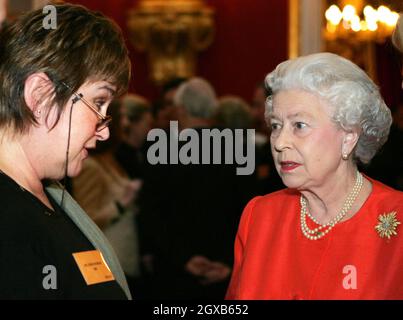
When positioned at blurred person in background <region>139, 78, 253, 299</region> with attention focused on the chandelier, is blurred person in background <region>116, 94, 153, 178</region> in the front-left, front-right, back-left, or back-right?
front-left

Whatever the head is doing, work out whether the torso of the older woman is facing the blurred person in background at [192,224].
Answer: no

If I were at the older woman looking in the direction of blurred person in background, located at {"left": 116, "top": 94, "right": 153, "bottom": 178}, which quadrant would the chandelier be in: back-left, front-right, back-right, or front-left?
front-right

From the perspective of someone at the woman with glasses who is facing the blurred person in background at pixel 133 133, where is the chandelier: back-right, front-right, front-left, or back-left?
front-right

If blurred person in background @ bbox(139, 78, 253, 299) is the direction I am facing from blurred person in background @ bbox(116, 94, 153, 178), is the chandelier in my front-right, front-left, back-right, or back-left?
back-left

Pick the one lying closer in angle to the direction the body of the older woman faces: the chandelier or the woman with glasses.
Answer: the woman with glasses

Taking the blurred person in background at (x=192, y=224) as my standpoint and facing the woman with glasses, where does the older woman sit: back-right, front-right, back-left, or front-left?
front-left

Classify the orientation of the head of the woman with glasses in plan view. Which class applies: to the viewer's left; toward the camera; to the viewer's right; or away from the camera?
to the viewer's right

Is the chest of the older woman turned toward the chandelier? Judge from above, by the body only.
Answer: no

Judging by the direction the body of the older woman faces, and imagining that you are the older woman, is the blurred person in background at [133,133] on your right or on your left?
on your right
